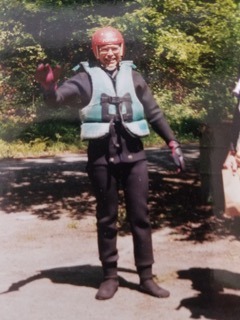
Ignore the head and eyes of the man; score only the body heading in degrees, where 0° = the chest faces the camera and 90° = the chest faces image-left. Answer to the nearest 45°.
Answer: approximately 0°
